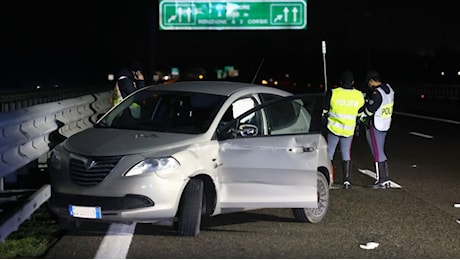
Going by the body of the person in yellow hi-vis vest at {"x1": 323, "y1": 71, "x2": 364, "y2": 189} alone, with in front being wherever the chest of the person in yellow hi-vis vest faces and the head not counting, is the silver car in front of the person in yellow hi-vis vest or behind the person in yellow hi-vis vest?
behind

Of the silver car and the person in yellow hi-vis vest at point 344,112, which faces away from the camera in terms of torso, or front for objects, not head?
the person in yellow hi-vis vest

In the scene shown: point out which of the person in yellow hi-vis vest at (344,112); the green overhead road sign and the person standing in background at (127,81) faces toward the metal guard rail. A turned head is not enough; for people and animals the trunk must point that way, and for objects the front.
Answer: the green overhead road sign

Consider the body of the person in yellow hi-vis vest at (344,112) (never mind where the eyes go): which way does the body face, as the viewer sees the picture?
away from the camera

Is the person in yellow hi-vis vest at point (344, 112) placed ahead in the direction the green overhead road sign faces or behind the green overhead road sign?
ahead

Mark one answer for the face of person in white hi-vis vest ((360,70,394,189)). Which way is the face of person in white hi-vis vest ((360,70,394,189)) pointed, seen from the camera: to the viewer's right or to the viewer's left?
to the viewer's left

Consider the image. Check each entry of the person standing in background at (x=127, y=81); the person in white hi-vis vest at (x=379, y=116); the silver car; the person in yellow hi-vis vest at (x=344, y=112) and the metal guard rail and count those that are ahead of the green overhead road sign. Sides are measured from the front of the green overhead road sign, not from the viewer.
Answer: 5

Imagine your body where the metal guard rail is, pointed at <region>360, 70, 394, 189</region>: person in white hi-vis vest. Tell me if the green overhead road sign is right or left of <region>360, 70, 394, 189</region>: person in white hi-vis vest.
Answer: left

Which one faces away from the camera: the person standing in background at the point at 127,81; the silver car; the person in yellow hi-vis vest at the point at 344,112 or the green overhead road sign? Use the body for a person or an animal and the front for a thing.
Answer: the person in yellow hi-vis vest

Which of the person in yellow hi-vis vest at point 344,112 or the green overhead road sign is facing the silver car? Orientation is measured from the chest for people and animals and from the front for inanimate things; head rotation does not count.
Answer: the green overhead road sign

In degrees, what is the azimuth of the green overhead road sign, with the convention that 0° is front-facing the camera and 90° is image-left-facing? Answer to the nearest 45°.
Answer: approximately 0°

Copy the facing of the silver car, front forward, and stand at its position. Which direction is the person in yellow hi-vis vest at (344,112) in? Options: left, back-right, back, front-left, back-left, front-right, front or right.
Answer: back

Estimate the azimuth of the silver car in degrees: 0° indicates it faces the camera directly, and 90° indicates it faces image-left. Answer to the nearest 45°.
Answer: approximately 45°
